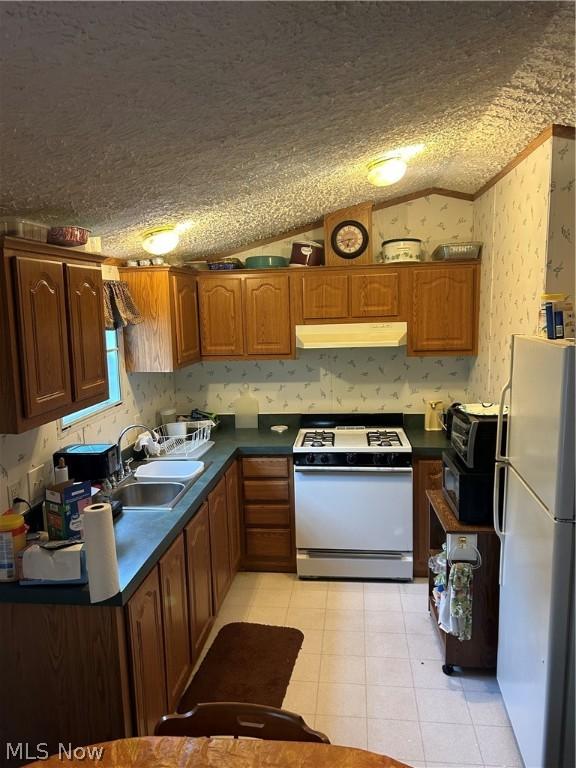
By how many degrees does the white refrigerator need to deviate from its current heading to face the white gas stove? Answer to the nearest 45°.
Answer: approximately 45° to its right

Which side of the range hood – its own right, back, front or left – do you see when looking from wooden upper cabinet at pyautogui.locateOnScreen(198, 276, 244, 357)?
right

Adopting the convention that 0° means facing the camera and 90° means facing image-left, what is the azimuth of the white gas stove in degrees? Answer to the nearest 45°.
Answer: approximately 0°

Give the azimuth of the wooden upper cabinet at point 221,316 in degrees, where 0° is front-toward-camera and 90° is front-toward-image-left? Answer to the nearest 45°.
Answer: approximately 0°

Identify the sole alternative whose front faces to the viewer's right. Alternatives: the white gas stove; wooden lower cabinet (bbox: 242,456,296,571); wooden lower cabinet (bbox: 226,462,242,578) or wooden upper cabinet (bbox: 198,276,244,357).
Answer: wooden lower cabinet (bbox: 226,462,242,578)

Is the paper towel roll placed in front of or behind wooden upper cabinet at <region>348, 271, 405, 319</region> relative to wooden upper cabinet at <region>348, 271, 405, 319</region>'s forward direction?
in front

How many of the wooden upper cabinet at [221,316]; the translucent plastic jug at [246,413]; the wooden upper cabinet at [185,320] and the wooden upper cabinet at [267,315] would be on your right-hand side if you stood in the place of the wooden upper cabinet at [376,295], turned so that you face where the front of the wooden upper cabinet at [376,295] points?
4

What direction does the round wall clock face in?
toward the camera

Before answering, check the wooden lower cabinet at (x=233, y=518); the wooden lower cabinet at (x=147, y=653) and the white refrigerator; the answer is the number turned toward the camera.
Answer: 0

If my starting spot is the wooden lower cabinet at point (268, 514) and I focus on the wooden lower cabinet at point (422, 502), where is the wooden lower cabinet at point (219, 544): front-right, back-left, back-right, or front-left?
back-right

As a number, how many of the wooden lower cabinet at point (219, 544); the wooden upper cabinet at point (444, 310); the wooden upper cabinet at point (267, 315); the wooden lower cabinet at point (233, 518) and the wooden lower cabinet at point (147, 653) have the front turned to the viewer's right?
3

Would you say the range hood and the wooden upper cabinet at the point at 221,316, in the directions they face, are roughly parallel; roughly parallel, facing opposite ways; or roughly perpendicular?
roughly parallel

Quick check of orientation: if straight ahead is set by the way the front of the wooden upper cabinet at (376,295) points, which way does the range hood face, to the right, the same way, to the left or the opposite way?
the same way

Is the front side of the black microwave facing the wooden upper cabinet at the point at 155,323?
yes

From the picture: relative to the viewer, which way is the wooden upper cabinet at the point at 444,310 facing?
toward the camera
